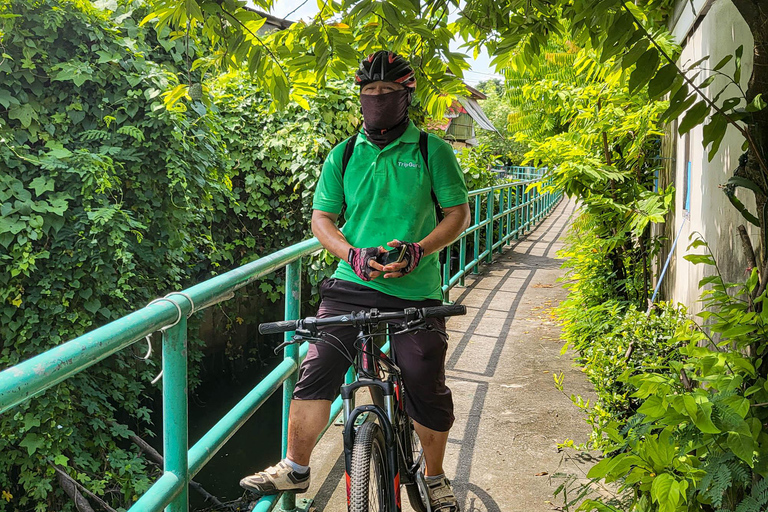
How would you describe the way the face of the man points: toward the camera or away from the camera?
toward the camera

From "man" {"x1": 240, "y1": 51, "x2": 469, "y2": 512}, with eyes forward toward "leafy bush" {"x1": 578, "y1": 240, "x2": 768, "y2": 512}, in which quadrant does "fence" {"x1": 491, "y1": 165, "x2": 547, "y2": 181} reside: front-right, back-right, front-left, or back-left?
front-left

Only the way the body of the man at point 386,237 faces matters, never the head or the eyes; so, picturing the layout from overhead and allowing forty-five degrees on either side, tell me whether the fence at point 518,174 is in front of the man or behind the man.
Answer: behind

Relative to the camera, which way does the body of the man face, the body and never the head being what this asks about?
toward the camera

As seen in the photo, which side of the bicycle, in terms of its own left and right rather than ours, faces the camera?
front

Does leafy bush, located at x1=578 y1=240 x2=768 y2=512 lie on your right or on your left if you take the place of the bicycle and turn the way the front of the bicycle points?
on your left
